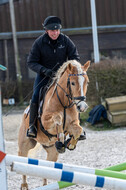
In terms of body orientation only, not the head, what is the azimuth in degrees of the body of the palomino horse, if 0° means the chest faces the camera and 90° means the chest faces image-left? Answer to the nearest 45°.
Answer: approximately 315°

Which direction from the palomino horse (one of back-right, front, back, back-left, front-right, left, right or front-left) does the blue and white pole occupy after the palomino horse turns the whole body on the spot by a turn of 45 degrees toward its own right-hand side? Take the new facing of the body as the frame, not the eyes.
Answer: front
